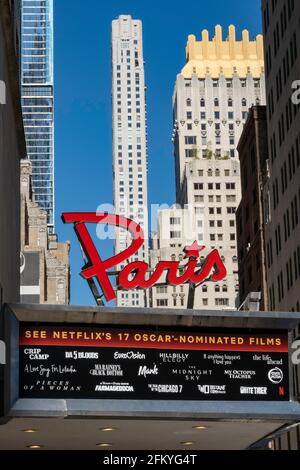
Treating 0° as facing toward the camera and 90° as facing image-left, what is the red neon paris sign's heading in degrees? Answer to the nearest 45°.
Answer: approximately 0°
